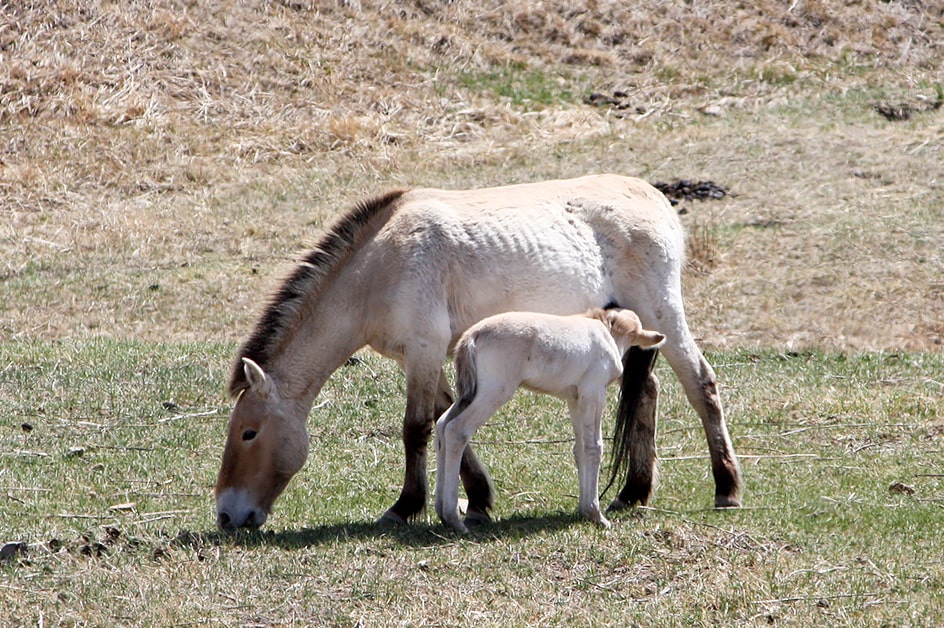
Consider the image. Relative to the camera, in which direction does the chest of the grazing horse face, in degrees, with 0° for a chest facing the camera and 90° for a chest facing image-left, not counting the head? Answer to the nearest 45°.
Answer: approximately 90°

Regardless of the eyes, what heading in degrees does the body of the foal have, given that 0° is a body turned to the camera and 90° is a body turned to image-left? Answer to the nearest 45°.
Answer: approximately 270°

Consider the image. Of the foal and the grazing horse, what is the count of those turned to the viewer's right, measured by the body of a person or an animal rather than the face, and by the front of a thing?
1

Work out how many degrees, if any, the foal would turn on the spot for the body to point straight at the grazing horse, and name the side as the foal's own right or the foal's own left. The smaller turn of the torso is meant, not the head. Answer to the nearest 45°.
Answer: approximately 135° to the foal's own left

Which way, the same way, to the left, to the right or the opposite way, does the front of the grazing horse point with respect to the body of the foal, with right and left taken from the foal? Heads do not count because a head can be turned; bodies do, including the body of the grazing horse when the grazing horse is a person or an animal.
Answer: the opposite way

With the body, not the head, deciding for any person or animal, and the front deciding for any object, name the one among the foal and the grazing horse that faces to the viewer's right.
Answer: the foal

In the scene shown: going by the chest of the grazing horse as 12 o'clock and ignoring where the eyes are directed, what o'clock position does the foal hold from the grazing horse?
The foal is roughly at 8 o'clock from the grazing horse.
